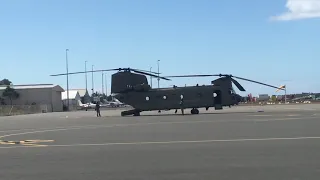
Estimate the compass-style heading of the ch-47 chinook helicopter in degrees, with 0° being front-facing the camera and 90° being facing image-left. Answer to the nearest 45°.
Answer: approximately 270°
